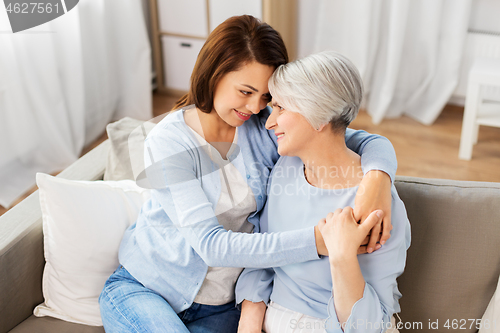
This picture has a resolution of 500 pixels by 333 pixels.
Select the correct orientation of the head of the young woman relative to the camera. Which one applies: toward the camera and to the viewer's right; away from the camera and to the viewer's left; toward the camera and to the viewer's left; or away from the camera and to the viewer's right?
toward the camera and to the viewer's right

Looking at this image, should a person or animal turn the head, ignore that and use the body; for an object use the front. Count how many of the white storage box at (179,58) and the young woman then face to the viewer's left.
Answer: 0

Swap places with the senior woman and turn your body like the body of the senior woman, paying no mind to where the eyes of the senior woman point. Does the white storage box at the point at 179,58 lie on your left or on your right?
on your right

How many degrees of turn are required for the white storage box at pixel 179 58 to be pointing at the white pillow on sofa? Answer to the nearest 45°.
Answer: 0° — it already faces it

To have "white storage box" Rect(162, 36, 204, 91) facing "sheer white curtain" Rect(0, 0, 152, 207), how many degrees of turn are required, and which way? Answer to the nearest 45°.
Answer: approximately 45° to its right

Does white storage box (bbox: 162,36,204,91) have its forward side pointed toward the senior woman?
yes

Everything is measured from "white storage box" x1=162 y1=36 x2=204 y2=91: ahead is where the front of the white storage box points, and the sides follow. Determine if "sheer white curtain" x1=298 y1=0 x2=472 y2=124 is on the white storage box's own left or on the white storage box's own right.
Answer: on the white storage box's own left

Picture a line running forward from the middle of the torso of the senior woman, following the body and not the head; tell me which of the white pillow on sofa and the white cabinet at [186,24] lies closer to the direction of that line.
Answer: the white pillow on sofa

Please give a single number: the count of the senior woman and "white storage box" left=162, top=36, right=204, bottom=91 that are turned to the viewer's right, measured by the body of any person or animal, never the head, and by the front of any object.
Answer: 0

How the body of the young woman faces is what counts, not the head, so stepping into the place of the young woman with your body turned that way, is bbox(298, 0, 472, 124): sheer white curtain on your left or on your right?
on your left

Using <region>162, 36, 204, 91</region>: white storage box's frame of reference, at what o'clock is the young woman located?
The young woman is roughly at 12 o'clock from the white storage box.

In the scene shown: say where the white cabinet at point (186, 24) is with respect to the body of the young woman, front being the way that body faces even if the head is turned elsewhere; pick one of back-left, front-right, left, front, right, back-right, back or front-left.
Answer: back-left

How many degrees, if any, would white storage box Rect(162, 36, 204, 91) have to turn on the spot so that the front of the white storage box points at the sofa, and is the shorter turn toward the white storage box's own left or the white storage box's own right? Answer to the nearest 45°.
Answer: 0° — it already faces it
